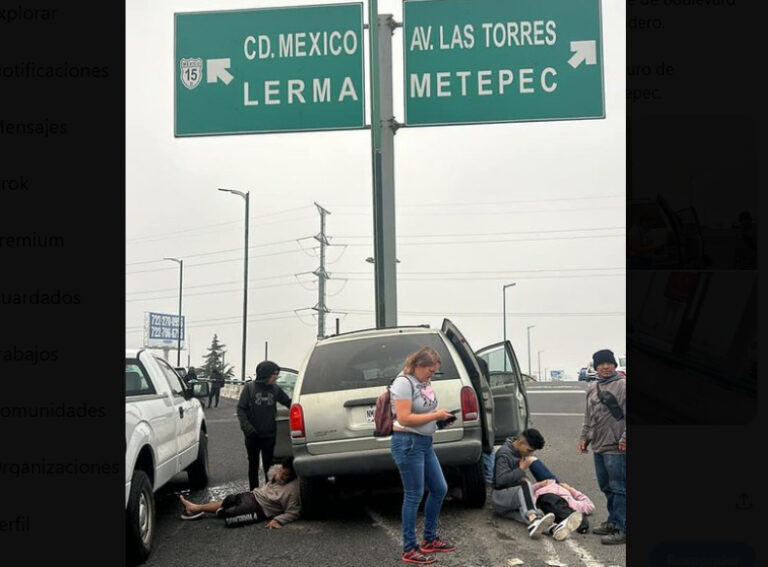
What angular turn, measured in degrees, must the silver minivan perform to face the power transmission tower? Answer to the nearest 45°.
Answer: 0° — it already faces it

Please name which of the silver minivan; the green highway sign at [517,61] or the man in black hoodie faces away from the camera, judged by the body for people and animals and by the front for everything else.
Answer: the silver minivan

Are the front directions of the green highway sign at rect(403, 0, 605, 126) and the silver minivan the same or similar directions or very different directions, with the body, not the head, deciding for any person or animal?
very different directions

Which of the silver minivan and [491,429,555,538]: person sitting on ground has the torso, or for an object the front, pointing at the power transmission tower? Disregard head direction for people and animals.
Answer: the silver minivan

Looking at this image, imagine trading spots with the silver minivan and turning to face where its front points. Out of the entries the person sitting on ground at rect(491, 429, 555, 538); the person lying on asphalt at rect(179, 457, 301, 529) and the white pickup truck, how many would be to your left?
2

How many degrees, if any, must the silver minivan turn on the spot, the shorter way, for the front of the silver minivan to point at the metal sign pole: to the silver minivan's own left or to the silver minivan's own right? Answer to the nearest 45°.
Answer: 0° — it already faces it

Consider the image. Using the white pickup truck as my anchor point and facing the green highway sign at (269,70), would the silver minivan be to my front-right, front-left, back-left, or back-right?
front-right

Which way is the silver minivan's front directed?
away from the camera

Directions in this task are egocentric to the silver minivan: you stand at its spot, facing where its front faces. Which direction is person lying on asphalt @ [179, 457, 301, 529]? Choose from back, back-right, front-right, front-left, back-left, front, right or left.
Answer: left

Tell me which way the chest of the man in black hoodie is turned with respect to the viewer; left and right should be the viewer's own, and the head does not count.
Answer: facing the viewer and to the right of the viewer

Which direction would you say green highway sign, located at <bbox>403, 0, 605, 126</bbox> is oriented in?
toward the camera

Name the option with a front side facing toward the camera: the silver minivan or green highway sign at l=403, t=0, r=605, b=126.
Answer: the green highway sign
